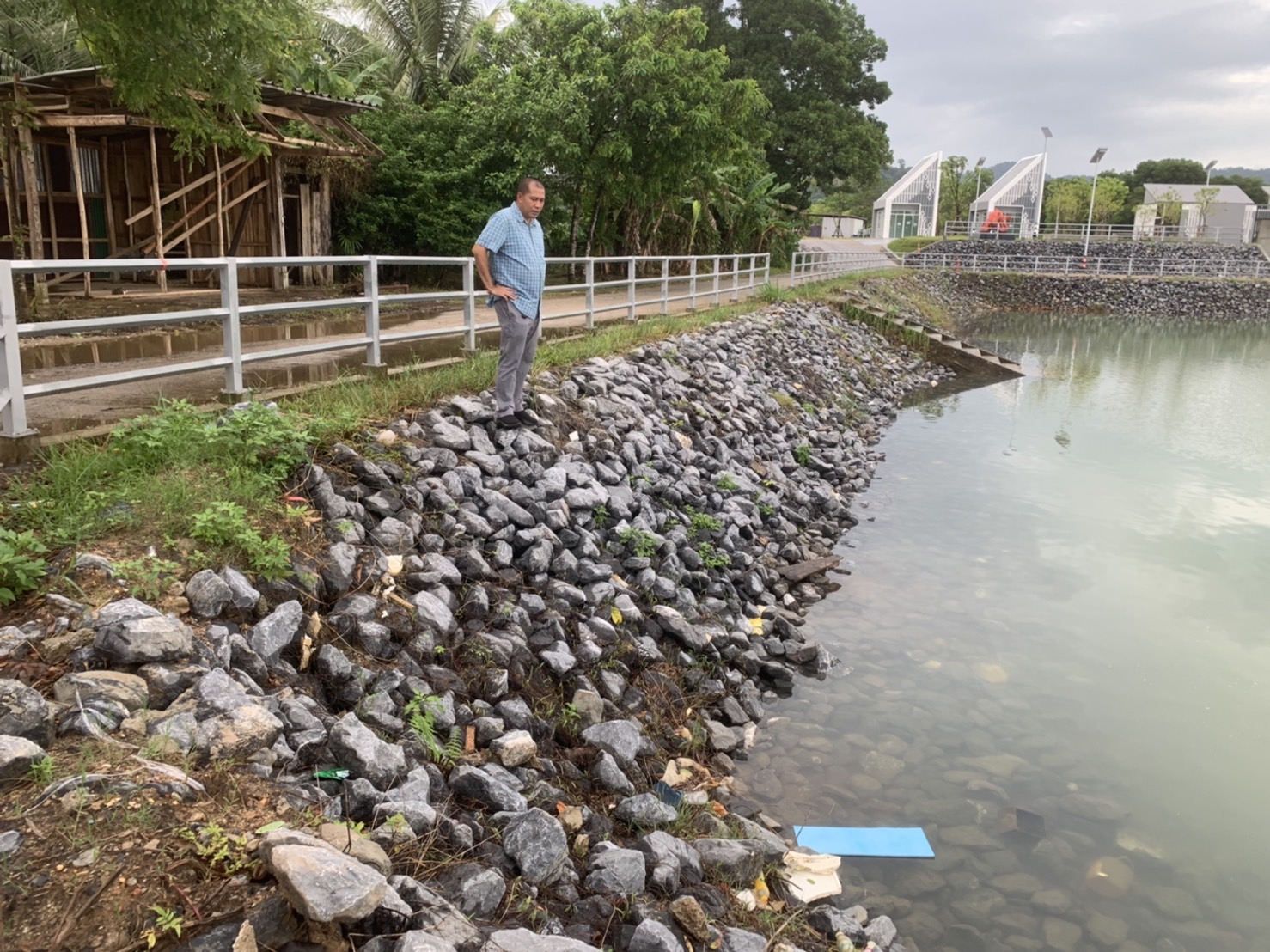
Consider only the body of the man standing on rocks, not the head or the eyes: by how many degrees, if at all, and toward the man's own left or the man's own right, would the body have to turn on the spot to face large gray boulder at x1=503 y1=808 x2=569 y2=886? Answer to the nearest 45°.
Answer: approximately 45° to the man's own right

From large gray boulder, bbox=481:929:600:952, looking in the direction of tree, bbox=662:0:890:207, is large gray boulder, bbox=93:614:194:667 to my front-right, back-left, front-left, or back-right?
front-left

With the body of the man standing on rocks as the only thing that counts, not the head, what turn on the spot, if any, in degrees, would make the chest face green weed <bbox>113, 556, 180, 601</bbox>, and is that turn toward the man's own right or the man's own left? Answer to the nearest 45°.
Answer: approximately 90° to the man's own right

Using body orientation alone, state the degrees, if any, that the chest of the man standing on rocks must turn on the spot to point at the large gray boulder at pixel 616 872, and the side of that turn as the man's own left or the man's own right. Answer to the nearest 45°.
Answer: approximately 45° to the man's own right

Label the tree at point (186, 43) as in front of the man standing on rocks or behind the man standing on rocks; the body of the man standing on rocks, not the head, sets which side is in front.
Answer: behind

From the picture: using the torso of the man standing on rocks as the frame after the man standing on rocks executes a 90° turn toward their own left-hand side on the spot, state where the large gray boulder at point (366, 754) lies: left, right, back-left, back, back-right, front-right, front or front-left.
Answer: back-right

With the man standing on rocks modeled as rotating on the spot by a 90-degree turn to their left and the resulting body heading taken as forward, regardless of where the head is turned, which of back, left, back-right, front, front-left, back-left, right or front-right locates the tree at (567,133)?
front-left

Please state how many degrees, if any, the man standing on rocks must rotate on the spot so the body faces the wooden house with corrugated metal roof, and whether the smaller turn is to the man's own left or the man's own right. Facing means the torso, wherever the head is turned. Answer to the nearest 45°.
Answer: approximately 180°

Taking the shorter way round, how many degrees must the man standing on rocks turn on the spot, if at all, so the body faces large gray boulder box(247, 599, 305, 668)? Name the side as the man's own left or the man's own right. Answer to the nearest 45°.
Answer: approximately 45° to the man's own right

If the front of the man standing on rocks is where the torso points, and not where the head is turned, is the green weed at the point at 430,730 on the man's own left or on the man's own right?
on the man's own right

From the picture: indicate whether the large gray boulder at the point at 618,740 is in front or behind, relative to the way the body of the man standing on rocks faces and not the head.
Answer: in front

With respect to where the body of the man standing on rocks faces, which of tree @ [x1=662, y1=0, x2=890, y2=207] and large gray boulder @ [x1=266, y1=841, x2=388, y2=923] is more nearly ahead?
the large gray boulder

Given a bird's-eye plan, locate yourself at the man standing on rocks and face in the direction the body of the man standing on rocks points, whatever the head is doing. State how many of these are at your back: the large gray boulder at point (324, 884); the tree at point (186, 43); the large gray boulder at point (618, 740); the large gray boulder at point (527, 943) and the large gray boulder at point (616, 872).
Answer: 1

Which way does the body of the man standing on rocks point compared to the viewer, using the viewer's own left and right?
facing the viewer and to the right of the viewer

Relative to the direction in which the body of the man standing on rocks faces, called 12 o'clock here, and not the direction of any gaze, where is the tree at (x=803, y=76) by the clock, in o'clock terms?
The tree is roughly at 8 o'clock from the man standing on rocks.

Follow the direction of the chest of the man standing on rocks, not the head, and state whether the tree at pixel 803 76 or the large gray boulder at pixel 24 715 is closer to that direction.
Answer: the large gray boulder
